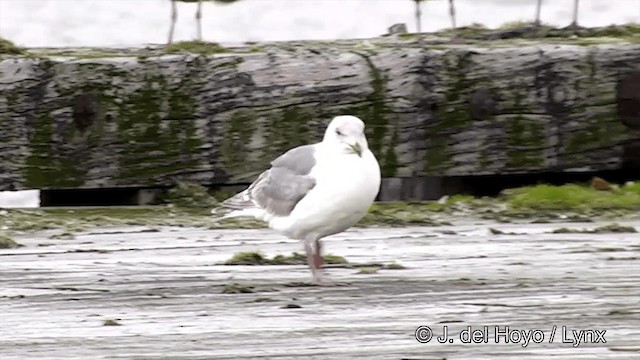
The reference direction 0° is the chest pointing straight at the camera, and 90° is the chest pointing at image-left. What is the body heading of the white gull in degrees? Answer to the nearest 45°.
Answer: approximately 315°
